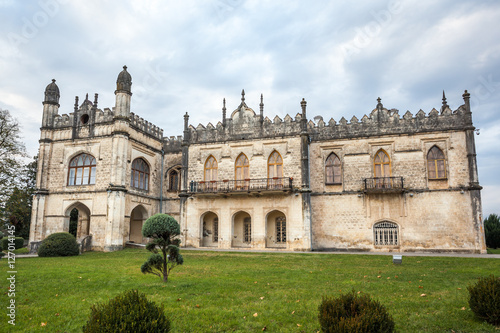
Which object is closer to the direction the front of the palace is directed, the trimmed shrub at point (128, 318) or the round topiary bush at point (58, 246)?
the trimmed shrub

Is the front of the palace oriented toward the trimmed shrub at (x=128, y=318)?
yes

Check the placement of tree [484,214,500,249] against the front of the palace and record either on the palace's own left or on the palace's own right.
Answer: on the palace's own left

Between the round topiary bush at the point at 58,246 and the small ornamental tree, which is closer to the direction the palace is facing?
the small ornamental tree

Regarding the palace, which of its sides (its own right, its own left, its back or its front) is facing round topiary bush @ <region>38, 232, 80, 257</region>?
right

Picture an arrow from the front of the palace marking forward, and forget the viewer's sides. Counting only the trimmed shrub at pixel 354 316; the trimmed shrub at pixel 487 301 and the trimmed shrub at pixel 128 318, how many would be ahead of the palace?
3

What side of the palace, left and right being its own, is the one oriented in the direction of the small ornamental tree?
front

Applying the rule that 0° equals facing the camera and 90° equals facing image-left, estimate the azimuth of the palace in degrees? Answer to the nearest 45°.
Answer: approximately 0°

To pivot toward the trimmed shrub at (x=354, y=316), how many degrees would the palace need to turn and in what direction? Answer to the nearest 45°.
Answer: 0° — it already faces it

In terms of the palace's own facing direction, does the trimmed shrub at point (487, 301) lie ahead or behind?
ahead

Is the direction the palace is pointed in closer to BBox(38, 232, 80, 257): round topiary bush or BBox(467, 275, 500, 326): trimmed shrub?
the trimmed shrub
